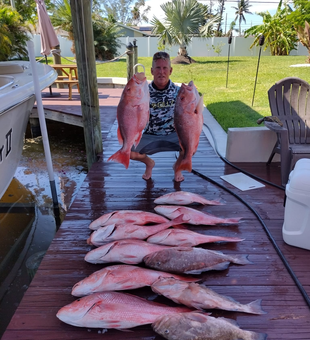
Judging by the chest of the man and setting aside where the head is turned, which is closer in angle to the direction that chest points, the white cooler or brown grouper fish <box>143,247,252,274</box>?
the brown grouper fish

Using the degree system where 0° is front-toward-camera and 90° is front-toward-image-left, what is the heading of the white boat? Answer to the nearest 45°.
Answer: approximately 225°

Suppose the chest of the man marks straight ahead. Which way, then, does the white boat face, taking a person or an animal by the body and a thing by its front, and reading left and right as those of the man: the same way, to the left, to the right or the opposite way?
the opposite way

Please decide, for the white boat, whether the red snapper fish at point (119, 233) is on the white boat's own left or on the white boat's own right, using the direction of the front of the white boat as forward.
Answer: on the white boat's own right

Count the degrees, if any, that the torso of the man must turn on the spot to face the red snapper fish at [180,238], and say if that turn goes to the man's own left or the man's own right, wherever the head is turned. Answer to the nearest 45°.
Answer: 0° — they already face it

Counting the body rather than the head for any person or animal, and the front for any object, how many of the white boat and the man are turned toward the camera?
1

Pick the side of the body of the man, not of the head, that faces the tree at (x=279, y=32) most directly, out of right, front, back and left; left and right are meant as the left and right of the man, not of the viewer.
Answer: back

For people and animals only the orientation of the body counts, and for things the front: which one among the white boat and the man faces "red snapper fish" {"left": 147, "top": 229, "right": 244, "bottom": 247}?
the man
